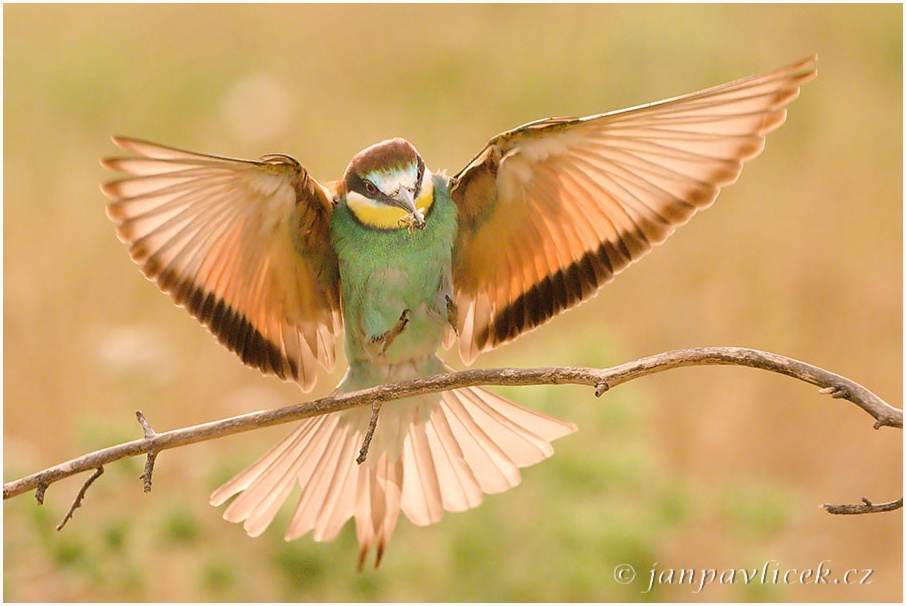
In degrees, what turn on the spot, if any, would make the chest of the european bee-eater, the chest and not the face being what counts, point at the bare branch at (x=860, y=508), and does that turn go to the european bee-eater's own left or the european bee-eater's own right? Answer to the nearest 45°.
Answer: approximately 45° to the european bee-eater's own left

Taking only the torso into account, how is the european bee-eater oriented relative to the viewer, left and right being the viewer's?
facing the viewer
